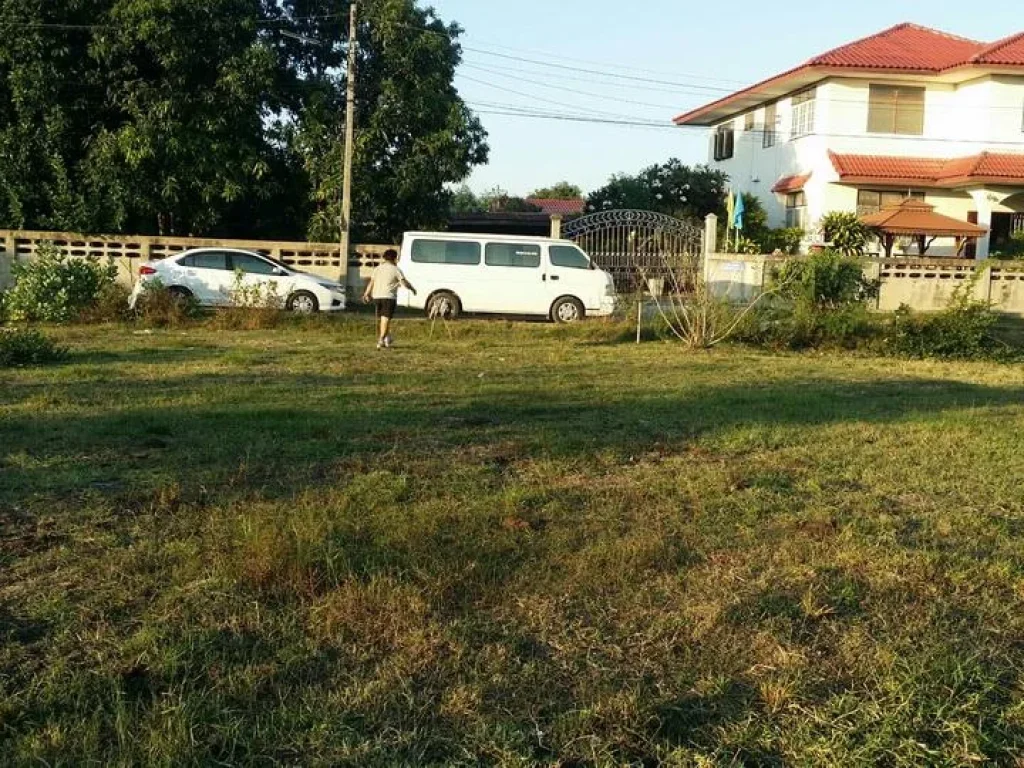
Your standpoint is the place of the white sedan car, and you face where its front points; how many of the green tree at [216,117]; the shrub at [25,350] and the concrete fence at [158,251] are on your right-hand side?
1

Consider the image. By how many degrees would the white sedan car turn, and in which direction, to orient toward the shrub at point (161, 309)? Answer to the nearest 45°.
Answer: approximately 90° to its right

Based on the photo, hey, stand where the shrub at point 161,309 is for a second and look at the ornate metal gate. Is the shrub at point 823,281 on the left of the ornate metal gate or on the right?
right

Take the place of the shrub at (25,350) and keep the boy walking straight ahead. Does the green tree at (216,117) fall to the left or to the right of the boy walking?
left

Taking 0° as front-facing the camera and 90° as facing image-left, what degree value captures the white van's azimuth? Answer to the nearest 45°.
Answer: approximately 270°

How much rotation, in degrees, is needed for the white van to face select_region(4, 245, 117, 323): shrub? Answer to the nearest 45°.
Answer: approximately 135° to its right

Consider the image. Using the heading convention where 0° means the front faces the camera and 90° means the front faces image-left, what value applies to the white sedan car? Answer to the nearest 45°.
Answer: approximately 270°

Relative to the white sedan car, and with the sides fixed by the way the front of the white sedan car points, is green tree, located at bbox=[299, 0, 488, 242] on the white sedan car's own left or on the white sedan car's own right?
on the white sedan car's own left

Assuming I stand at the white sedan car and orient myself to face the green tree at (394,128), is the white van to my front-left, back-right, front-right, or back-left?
front-right

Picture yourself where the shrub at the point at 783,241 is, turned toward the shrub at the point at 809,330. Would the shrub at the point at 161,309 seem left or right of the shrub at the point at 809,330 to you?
right

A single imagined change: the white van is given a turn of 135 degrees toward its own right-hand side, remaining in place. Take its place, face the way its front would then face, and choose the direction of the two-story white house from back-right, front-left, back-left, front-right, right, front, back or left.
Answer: back

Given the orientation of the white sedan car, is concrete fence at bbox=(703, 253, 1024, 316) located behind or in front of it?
in front

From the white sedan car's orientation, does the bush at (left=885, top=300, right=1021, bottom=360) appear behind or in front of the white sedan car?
in front

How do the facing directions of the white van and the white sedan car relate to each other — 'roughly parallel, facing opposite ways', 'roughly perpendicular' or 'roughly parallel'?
roughly parallel

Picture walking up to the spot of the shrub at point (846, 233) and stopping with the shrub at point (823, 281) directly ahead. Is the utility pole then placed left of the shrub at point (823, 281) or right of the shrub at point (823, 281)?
right

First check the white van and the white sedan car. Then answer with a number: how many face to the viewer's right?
2

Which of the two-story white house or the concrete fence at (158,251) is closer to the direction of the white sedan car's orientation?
the two-story white house
